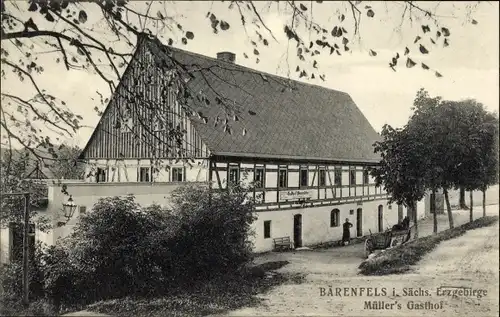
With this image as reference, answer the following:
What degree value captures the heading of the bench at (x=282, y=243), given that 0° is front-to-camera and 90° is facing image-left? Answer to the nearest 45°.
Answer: approximately 315°

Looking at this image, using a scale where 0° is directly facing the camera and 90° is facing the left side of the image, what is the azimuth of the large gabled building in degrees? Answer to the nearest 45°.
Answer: approximately 315°

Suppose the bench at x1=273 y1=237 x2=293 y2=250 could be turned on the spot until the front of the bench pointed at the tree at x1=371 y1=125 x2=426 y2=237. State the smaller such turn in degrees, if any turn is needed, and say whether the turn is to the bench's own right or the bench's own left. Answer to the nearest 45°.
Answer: approximately 45° to the bench's own left
